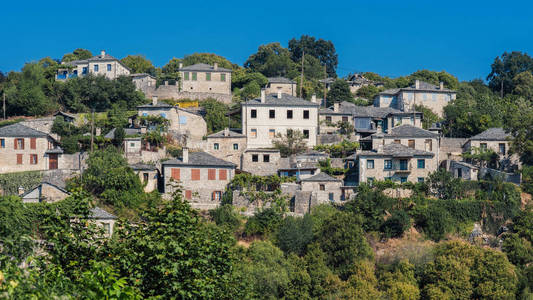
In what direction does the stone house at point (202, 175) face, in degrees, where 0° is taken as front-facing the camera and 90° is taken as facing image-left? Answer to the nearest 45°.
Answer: approximately 0°

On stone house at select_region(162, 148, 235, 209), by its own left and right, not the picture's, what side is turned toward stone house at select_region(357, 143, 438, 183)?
left

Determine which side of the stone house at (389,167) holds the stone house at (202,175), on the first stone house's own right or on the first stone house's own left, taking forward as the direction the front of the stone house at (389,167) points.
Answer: on the first stone house's own right

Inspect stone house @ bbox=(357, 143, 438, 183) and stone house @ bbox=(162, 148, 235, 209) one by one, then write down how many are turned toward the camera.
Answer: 2

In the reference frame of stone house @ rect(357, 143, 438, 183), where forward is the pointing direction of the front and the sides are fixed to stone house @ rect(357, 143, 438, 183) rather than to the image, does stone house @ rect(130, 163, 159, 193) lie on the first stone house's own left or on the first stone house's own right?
on the first stone house's own right

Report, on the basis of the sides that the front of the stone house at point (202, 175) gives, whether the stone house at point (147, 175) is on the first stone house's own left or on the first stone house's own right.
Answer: on the first stone house's own right

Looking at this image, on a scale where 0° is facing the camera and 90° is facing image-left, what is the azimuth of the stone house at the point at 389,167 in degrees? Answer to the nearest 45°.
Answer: approximately 0°
